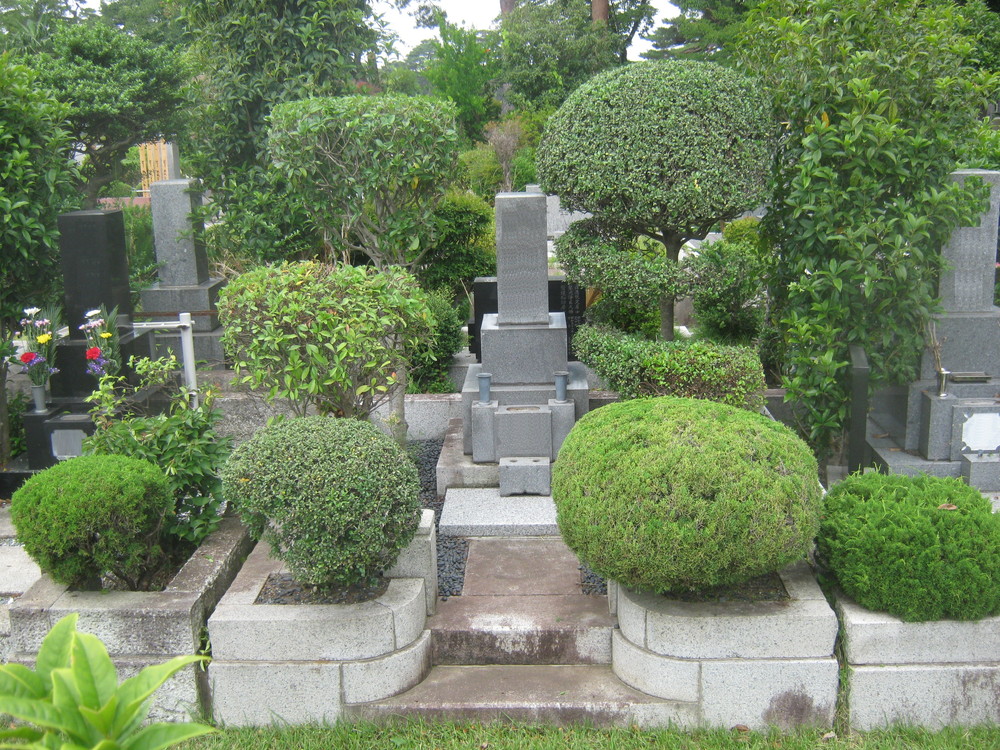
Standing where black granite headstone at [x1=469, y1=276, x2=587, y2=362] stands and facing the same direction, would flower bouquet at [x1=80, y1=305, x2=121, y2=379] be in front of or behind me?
in front

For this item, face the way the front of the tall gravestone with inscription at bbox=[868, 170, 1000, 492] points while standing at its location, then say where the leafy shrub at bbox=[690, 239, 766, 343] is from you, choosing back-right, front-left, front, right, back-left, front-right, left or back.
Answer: right

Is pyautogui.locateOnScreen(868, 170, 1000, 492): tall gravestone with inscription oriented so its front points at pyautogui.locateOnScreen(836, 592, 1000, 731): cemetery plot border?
yes

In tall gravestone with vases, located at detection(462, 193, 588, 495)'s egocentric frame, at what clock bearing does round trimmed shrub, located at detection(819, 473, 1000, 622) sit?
The round trimmed shrub is roughly at 11 o'clock from the tall gravestone with vases.

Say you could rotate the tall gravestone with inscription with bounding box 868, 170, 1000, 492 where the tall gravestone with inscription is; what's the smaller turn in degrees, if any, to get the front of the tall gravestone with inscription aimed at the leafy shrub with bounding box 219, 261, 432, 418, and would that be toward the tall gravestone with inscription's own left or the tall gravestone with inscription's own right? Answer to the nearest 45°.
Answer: approximately 45° to the tall gravestone with inscription's own right

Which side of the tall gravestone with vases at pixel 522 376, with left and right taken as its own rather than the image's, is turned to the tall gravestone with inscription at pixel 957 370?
left

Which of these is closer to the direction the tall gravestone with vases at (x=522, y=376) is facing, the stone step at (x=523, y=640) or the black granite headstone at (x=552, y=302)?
the stone step

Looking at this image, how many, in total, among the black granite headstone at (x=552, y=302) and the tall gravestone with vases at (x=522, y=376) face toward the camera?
2

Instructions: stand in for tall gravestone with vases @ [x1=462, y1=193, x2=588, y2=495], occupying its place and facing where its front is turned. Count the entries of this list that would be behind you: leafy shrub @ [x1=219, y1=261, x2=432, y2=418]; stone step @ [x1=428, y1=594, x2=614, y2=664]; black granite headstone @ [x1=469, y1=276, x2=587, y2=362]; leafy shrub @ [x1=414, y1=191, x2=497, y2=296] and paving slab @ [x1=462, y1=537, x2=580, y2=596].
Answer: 2

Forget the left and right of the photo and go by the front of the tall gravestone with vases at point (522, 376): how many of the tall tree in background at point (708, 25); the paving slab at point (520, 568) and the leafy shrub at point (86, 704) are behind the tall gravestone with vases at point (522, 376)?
1

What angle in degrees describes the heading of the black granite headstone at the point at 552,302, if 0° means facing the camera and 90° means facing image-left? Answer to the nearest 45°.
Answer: approximately 0°
